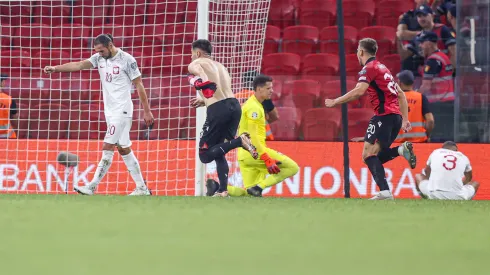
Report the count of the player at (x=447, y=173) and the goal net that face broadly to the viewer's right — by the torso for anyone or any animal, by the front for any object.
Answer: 0

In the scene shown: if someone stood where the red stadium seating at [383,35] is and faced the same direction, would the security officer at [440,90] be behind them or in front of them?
in front

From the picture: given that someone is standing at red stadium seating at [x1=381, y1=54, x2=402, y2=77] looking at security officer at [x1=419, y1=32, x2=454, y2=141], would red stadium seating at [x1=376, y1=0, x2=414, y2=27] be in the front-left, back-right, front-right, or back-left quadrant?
back-left

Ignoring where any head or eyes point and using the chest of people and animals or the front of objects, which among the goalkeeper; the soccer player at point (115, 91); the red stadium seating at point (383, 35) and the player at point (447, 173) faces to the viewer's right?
the goalkeeper

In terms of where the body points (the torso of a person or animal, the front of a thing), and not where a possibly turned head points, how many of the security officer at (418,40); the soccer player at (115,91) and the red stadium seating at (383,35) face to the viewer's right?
0

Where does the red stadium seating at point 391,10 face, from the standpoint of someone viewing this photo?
facing the viewer

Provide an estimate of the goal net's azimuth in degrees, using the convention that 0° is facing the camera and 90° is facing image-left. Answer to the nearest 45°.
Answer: approximately 0°

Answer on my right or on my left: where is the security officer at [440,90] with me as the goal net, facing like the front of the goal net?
on my left

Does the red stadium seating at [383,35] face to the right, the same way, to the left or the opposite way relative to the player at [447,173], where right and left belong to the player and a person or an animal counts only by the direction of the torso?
the opposite way

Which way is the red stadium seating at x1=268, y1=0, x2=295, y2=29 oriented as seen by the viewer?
toward the camera

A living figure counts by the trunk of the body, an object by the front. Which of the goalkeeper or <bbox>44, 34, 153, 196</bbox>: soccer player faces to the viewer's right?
the goalkeeper
